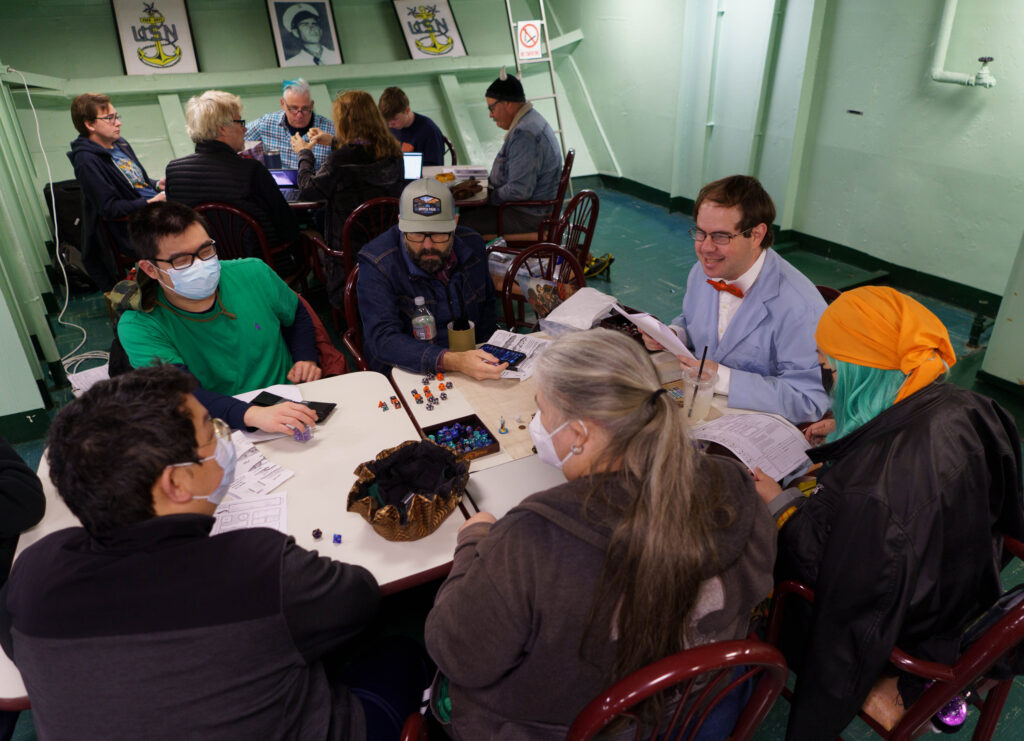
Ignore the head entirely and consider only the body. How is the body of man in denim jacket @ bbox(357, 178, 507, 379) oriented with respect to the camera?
toward the camera

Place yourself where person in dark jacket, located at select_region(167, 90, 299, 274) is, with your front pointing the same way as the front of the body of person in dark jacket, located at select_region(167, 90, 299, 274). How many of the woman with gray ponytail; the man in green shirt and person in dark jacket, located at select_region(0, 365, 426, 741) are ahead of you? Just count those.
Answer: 0

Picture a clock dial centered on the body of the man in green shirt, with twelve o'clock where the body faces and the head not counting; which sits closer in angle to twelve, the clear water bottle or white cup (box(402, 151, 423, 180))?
the clear water bottle

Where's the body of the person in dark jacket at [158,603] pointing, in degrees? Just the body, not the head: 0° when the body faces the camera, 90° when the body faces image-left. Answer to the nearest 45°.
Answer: approximately 225°

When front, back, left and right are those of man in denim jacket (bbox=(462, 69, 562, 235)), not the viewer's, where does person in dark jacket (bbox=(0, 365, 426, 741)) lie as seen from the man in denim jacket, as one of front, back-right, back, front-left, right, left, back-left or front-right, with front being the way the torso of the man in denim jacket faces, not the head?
left

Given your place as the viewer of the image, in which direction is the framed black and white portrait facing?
facing the viewer

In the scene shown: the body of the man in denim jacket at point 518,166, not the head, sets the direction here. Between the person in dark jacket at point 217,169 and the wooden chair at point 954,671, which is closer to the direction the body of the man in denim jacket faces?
the person in dark jacket

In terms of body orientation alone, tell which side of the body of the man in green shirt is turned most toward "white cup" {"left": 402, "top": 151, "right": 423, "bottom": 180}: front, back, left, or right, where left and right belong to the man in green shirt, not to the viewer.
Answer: left

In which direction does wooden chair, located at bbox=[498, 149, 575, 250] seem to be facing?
to the viewer's left

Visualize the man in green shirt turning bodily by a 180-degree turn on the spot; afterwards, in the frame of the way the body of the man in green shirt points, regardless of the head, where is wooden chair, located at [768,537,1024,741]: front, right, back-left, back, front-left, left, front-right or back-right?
back

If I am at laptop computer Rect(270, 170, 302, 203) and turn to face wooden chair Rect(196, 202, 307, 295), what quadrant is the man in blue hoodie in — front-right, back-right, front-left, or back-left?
front-right

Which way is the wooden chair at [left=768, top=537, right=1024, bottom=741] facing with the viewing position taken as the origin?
facing away from the viewer and to the left of the viewer

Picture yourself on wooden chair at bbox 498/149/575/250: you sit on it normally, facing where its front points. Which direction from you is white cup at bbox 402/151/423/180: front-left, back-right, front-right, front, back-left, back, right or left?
front

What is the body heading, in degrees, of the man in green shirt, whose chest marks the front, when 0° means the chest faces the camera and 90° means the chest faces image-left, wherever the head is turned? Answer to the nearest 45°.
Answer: approximately 315°

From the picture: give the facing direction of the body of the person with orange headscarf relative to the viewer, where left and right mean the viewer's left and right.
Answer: facing away from the viewer and to the left of the viewer

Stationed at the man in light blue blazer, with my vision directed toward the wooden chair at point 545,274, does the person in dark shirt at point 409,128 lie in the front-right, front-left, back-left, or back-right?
front-right

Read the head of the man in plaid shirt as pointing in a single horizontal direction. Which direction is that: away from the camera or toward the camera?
toward the camera
